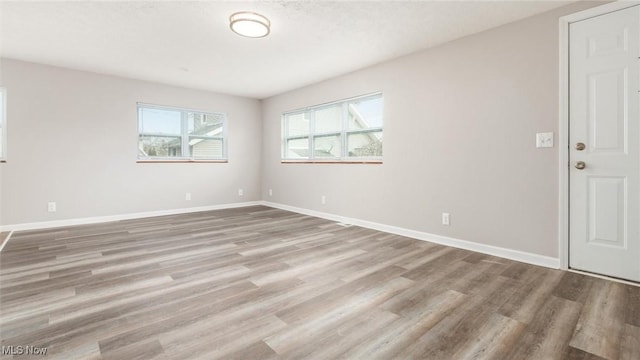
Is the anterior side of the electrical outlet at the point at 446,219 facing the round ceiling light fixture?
yes

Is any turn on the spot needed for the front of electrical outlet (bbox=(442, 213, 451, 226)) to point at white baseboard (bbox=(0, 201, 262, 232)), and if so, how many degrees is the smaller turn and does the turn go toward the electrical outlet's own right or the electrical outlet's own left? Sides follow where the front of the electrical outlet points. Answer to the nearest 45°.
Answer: approximately 45° to the electrical outlet's own right

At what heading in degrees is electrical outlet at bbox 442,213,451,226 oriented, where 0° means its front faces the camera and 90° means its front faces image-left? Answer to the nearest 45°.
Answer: approximately 45°

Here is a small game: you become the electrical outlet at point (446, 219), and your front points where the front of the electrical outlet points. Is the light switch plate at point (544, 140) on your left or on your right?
on your left

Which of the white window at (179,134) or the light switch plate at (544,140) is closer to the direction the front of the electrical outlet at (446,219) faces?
the white window

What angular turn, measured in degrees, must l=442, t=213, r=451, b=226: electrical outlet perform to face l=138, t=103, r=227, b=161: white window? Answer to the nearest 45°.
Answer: approximately 45° to its right

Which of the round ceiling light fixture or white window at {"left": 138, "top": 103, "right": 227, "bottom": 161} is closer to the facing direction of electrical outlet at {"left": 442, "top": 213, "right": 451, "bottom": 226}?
the round ceiling light fixture

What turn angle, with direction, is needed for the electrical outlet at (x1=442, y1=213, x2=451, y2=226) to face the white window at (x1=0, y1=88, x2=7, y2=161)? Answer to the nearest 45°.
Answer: approximately 45° to its right

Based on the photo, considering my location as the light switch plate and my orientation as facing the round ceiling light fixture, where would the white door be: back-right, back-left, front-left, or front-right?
back-left

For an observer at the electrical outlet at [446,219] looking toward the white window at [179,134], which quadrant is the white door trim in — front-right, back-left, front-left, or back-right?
back-left

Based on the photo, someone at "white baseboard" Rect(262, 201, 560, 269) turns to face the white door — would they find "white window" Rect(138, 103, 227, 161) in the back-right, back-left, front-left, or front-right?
back-right
